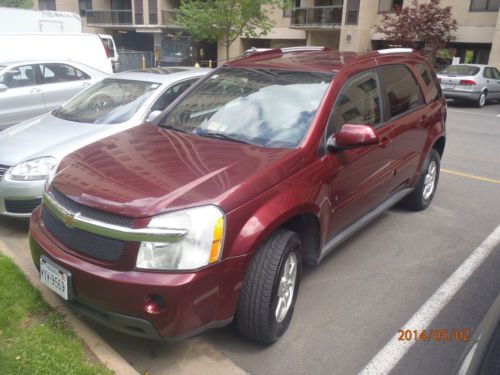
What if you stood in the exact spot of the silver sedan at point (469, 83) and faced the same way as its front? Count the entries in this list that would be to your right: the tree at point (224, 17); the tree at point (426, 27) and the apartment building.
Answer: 0

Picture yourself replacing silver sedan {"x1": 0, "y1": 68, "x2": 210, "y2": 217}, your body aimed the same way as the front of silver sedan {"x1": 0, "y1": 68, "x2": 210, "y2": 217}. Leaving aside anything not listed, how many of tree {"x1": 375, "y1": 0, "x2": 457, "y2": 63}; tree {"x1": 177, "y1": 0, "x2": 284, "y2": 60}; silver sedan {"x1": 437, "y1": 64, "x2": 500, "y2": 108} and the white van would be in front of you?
0

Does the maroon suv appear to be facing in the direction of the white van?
no

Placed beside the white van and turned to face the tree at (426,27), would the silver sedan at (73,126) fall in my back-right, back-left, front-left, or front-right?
back-right

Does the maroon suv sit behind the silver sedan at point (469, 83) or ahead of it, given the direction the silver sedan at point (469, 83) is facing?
behind

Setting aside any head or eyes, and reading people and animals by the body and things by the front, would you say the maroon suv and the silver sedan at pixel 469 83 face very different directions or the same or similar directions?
very different directions

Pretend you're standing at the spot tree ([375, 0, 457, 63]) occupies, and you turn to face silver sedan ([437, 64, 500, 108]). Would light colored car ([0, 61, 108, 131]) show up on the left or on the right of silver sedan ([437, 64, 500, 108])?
right

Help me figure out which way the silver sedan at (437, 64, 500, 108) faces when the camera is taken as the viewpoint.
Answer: facing away from the viewer and to the right of the viewer

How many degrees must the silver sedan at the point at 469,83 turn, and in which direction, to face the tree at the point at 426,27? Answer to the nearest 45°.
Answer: approximately 45° to its left

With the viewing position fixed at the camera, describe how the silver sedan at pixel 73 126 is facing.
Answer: facing the viewer and to the left of the viewer

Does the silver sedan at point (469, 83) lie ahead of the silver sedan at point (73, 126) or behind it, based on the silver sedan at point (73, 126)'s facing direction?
behind

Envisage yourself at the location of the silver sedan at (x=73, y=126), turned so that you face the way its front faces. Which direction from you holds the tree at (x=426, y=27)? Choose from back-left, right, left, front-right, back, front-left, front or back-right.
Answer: back

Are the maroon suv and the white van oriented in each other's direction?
no

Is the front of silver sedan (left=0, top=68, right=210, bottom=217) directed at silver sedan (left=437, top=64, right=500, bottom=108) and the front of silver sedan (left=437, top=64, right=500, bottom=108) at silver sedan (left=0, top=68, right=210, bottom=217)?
no

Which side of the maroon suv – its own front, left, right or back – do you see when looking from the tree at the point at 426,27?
back

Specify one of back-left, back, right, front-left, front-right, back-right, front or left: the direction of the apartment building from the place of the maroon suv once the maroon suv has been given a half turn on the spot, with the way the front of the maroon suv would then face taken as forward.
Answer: front-left

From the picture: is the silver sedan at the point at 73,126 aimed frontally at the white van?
no
